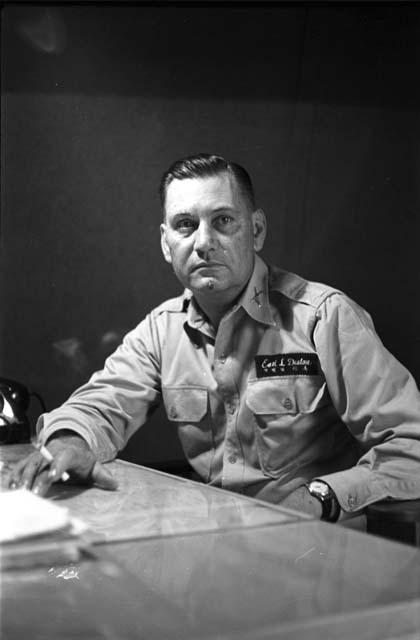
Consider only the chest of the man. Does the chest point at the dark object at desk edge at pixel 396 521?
no

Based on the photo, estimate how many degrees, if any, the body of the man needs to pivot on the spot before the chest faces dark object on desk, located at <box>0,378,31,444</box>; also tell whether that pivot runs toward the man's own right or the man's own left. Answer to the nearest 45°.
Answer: approximately 90° to the man's own right

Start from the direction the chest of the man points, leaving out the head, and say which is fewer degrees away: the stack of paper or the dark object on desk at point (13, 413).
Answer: the stack of paper

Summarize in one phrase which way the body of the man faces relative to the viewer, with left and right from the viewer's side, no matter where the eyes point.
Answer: facing the viewer and to the left of the viewer

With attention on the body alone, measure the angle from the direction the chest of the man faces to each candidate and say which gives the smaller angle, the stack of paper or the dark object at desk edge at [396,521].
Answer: the stack of paper
